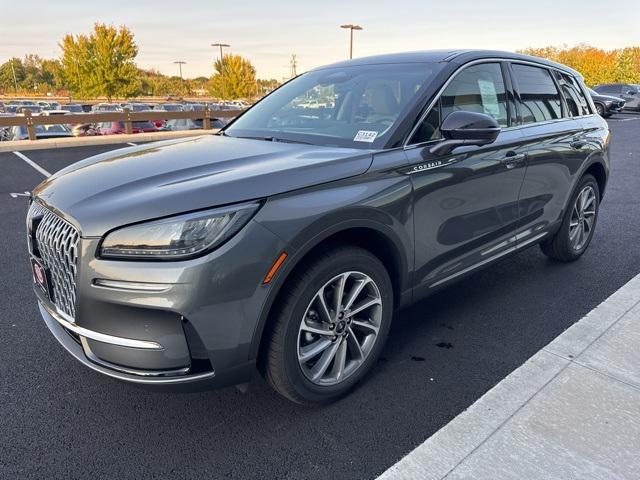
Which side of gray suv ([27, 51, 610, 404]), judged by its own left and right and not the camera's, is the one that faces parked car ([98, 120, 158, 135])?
right

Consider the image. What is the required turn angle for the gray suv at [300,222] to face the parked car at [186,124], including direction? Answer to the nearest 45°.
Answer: approximately 135° to its right

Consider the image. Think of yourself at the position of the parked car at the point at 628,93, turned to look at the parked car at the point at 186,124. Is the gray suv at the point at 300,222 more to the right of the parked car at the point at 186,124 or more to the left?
left

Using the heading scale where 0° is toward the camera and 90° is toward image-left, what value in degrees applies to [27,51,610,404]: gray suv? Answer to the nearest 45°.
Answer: approximately 45°

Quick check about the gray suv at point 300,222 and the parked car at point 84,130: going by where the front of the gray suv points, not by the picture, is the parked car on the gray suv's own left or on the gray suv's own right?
on the gray suv's own right

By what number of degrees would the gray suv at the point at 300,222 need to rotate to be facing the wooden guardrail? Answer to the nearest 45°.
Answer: approximately 90° to its right

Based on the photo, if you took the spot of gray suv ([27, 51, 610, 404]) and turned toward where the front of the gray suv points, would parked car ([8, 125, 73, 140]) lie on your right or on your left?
on your right
